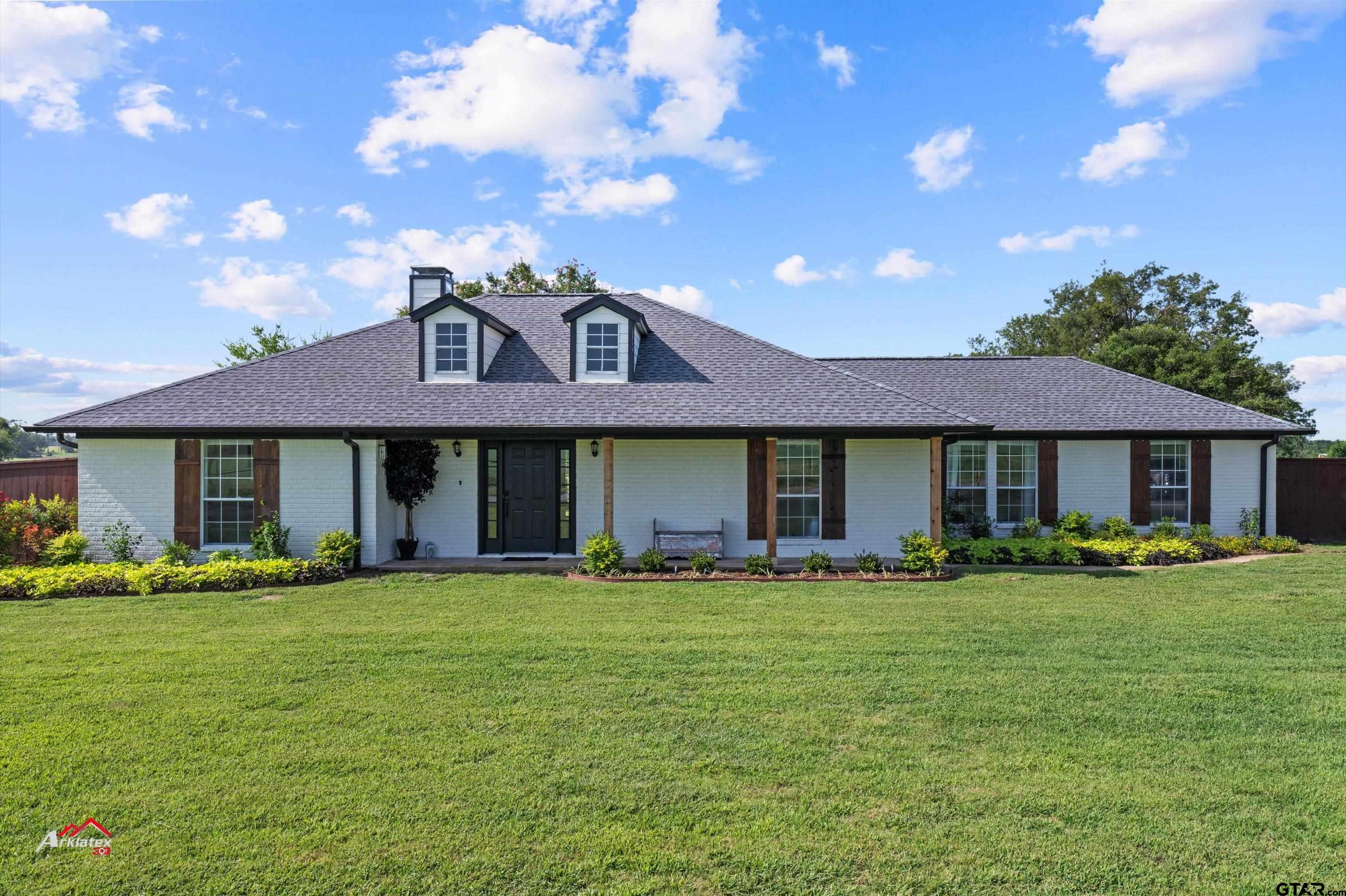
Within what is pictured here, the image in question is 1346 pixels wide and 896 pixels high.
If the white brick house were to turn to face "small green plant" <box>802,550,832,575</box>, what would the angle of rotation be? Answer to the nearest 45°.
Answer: approximately 45° to its left

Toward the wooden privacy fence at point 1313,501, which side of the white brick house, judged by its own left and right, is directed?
left

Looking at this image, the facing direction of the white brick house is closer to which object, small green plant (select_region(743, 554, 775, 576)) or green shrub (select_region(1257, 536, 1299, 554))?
the small green plant

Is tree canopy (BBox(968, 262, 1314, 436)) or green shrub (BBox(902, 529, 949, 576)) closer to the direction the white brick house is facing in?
the green shrub

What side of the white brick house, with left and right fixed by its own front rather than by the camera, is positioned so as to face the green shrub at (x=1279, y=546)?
left

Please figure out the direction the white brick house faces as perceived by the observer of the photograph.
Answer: facing the viewer

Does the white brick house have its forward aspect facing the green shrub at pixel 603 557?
yes
